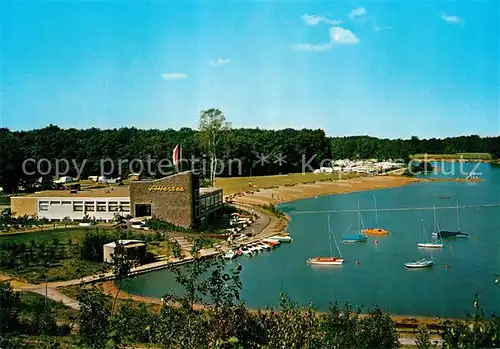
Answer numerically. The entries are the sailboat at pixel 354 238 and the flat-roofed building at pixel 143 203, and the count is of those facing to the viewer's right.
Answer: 1

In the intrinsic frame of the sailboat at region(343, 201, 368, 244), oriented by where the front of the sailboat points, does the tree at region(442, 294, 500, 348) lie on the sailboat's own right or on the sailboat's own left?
on the sailboat's own right

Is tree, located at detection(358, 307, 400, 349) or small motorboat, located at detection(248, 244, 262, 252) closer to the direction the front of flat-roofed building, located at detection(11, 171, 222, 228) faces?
the tree

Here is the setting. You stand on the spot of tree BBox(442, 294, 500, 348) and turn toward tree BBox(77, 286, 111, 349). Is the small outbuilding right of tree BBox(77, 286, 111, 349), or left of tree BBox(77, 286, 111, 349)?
right

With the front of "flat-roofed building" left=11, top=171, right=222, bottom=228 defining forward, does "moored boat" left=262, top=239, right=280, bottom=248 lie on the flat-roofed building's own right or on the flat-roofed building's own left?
on the flat-roofed building's own left

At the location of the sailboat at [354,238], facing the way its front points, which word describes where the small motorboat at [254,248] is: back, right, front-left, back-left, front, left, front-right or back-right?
back-right

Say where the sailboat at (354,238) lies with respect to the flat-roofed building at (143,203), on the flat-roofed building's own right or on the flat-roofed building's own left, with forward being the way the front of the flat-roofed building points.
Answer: on the flat-roofed building's own left

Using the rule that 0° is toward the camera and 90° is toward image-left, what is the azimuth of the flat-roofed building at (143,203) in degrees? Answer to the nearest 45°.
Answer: approximately 0°

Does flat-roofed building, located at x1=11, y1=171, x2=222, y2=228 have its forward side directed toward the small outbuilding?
yes

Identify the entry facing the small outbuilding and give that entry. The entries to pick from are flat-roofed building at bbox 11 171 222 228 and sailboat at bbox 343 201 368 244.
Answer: the flat-roofed building

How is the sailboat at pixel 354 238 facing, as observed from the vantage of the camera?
facing to the right of the viewer
